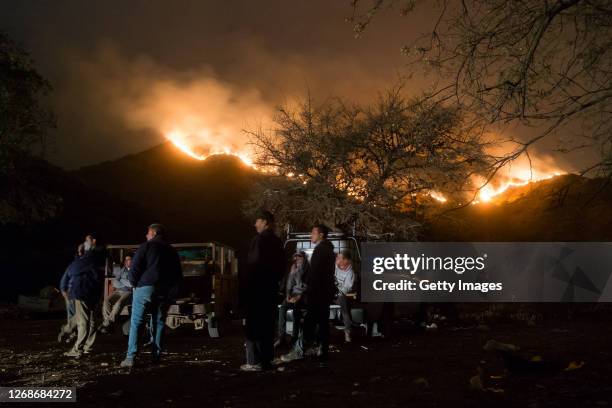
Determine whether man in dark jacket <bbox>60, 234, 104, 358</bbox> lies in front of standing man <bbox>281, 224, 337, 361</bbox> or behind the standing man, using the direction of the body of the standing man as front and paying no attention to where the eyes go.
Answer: in front

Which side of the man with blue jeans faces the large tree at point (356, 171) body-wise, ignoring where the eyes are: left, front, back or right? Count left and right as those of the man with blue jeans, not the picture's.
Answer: right

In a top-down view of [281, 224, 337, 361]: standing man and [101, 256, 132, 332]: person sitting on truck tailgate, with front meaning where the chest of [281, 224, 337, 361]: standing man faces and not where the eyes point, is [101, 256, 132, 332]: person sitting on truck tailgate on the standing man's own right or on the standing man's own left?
on the standing man's own right

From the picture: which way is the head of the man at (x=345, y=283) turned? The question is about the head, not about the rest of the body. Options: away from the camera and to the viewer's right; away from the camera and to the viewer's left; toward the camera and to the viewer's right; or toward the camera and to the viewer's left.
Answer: toward the camera and to the viewer's left

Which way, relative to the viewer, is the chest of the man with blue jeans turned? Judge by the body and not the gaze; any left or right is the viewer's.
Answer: facing away from the viewer and to the left of the viewer

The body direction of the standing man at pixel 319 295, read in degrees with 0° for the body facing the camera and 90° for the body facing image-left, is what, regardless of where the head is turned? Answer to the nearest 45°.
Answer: approximately 90°

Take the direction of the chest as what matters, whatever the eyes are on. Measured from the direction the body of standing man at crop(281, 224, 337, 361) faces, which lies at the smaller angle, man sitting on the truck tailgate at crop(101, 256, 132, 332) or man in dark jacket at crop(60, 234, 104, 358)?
the man in dark jacket

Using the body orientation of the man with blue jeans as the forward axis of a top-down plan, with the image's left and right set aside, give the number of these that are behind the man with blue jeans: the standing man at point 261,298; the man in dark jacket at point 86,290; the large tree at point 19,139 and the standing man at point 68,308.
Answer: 1

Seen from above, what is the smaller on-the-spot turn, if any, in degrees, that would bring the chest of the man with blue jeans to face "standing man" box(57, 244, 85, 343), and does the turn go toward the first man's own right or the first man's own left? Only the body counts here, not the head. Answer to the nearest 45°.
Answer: approximately 45° to the first man's own right

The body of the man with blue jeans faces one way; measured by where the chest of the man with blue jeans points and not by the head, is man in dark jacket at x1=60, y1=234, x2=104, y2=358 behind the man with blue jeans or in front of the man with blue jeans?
in front

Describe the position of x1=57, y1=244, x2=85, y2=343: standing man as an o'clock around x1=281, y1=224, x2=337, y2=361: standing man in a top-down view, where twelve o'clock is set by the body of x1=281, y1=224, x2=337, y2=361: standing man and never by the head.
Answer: x1=57, y1=244, x2=85, y2=343: standing man is roughly at 1 o'clock from x1=281, y1=224, x2=337, y2=361: standing man.
